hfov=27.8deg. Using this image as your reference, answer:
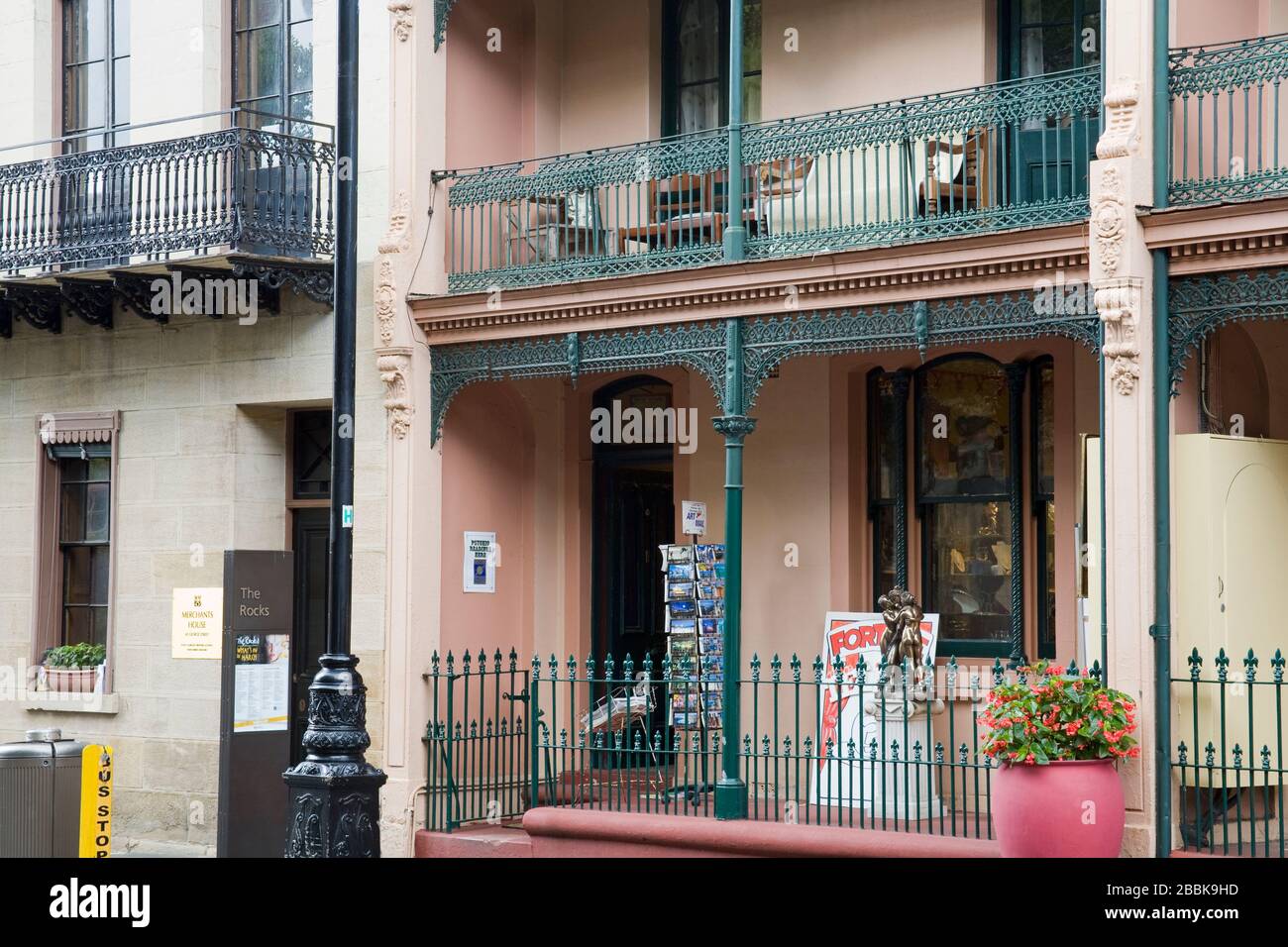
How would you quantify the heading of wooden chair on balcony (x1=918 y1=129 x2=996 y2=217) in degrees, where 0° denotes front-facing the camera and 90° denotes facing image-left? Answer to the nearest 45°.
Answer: approximately 45°

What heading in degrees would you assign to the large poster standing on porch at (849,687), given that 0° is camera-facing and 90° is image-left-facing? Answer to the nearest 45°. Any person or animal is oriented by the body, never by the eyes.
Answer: approximately 0°

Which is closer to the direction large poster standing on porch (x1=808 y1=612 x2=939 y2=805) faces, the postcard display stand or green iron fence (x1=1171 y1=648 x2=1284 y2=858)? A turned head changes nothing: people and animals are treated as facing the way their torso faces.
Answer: the green iron fence

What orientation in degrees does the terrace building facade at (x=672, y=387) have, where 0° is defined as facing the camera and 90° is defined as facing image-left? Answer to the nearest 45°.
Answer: approximately 0°
